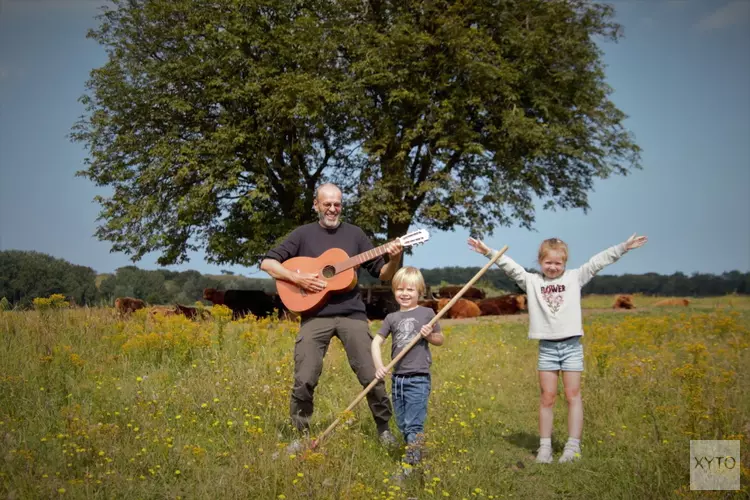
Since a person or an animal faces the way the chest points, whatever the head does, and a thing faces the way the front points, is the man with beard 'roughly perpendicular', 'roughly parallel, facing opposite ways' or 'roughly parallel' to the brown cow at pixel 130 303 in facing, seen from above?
roughly perpendicular

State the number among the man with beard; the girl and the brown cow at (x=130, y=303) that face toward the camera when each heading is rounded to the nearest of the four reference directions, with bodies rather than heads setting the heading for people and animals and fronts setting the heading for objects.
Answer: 2

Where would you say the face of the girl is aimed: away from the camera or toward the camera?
toward the camera

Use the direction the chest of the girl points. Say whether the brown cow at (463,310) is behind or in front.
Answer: behind

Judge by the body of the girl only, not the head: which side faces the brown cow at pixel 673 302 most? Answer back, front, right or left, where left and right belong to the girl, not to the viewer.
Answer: back

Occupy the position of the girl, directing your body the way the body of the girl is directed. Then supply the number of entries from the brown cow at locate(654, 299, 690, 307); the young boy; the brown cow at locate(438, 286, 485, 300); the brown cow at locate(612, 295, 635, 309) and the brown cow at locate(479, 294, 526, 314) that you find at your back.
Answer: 4

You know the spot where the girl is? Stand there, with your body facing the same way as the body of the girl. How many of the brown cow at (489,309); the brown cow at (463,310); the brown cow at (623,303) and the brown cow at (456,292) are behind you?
4

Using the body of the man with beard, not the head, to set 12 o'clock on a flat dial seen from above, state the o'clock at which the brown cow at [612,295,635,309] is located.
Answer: The brown cow is roughly at 7 o'clock from the man with beard.

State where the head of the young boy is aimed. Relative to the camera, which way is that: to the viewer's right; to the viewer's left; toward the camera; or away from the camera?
toward the camera

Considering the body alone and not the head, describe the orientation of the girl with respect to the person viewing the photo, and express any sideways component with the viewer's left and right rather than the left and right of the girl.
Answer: facing the viewer

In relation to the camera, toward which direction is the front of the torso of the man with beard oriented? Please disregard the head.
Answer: toward the camera

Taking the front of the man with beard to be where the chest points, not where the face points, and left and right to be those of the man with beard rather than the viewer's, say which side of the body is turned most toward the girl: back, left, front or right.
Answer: left

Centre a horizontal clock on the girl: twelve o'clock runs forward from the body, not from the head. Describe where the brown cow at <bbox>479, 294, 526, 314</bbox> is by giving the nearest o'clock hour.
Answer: The brown cow is roughly at 6 o'clock from the girl.

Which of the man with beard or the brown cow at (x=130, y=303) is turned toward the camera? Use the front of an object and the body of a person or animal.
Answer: the man with beard
